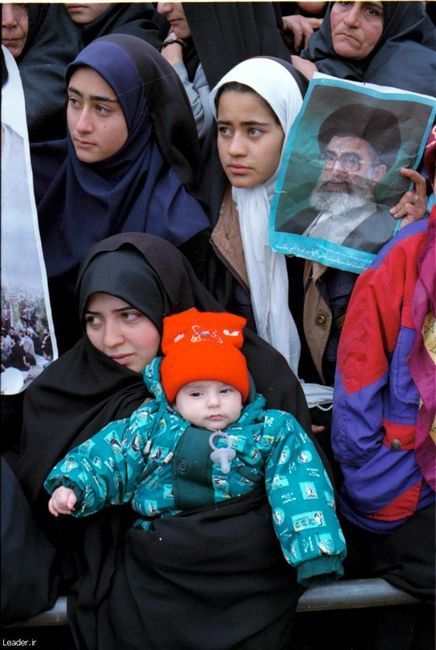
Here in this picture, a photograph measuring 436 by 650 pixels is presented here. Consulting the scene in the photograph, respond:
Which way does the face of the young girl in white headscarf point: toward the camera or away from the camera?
toward the camera

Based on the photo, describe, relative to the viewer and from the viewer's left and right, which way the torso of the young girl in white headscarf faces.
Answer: facing the viewer and to the left of the viewer
